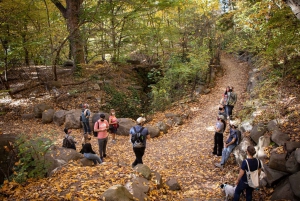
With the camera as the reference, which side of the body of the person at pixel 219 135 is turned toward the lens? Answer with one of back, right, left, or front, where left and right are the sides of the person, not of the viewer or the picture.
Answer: left

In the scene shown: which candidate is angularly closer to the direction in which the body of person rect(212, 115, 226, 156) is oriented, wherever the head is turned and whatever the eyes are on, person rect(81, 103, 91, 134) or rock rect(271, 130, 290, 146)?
the person

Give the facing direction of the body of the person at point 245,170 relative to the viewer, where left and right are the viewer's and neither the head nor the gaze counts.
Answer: facing away from the viewer and to the left of the viewer

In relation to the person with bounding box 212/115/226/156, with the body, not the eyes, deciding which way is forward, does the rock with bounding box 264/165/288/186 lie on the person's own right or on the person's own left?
on the person's own left

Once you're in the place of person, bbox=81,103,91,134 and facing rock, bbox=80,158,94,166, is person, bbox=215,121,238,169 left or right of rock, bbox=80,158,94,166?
left

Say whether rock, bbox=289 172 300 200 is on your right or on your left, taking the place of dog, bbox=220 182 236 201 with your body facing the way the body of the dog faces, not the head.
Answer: on your right
